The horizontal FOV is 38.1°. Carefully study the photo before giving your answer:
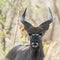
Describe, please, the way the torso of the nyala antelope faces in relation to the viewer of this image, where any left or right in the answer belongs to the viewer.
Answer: facing the viewer and to the right of the viewer
